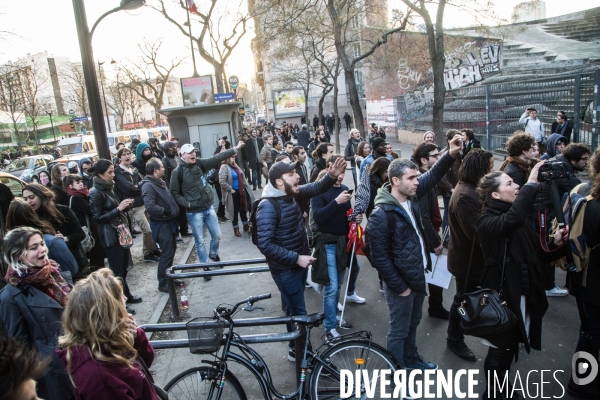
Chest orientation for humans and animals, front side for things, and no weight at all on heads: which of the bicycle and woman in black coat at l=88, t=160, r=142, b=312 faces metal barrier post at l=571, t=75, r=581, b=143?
the woman in black coat

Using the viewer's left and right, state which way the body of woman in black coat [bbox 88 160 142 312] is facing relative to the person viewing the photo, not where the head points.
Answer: facing to the right of the viewer

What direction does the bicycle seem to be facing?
to the viewer's left

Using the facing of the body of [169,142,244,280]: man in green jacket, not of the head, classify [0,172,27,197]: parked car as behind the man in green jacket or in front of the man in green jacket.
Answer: behind

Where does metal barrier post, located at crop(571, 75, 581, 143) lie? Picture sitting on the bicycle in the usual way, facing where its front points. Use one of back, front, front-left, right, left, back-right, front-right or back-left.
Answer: back-right

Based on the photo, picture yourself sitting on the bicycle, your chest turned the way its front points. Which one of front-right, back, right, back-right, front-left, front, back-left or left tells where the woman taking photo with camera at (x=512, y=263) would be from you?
back

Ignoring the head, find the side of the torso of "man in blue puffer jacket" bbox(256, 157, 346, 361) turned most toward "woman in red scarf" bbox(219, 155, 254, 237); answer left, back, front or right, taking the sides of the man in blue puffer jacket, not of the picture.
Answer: left

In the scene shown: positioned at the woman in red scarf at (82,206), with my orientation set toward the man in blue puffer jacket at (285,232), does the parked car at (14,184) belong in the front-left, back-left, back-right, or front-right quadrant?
back-left

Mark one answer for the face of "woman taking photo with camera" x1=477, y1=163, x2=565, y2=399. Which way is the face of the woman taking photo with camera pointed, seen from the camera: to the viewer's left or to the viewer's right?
to the viewer's right

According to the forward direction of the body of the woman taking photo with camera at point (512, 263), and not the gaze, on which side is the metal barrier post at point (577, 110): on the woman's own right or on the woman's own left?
on the woman's own left

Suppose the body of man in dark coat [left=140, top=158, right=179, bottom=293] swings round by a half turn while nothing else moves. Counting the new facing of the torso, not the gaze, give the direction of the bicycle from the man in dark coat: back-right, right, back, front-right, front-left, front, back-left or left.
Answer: left

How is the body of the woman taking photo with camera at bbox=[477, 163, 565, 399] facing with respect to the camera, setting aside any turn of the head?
to the viewer's right

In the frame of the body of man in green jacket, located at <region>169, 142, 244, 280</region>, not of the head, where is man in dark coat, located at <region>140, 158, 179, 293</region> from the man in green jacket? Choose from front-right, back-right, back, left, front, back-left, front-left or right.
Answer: right

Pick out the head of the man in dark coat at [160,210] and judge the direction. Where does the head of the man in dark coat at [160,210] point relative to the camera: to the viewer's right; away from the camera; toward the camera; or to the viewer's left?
to the viewer's right
